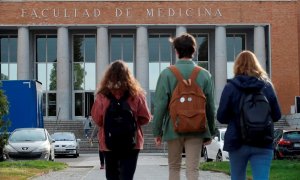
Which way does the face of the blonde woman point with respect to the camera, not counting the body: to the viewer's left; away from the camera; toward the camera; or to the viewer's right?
away from the camera

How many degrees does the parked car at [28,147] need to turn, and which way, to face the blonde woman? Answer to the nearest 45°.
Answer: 0° — it already faces them

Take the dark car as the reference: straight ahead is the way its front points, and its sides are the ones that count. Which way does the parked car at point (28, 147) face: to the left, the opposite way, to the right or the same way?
the opposite way

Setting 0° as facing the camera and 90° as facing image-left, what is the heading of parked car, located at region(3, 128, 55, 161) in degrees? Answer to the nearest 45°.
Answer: approximately 0°

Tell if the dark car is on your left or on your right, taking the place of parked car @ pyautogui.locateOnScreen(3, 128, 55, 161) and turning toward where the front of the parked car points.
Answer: on your left

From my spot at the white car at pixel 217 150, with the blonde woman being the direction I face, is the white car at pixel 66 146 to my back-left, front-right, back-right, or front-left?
back-right

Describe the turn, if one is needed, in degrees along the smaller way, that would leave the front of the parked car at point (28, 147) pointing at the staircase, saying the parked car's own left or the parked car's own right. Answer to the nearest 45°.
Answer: approximately 180°
